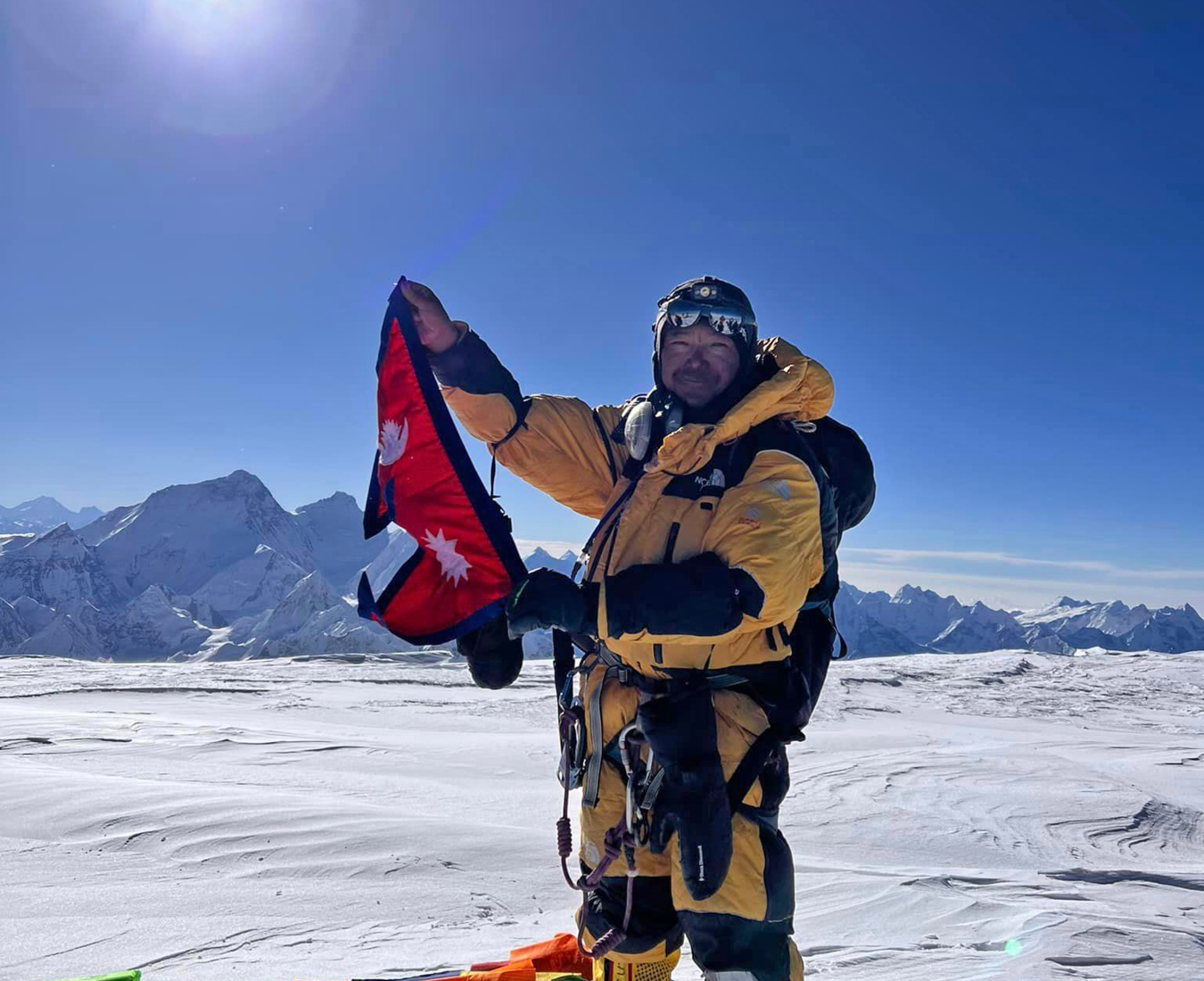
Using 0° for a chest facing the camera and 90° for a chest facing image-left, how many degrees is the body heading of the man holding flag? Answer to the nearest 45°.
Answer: approximately 45°
